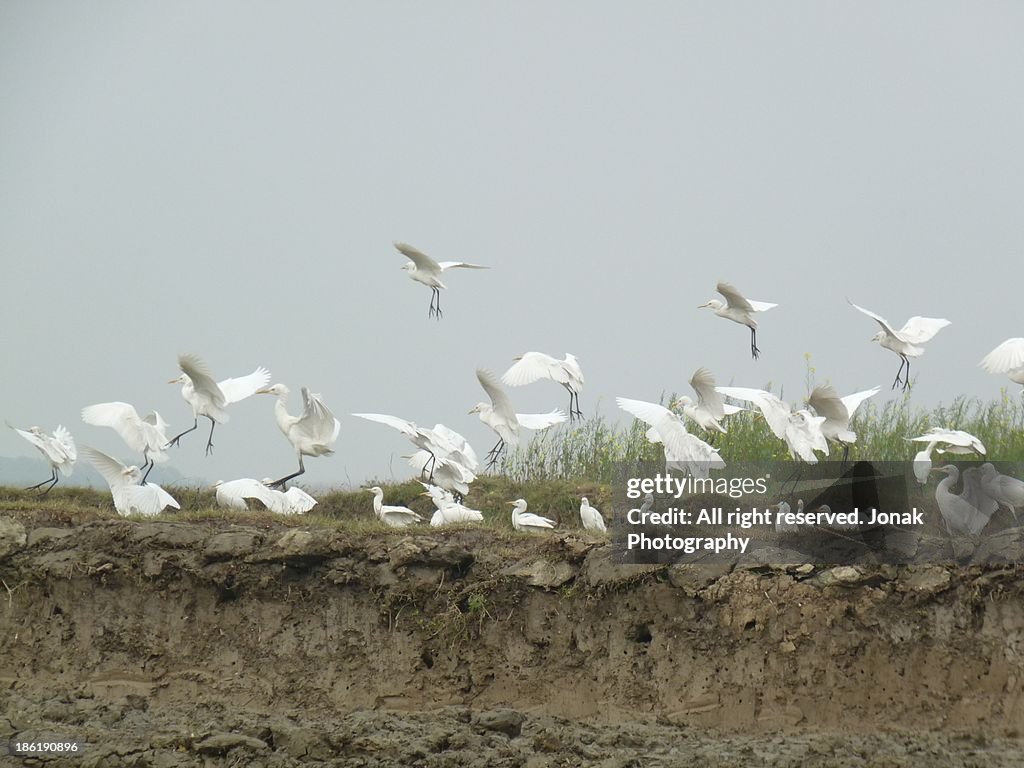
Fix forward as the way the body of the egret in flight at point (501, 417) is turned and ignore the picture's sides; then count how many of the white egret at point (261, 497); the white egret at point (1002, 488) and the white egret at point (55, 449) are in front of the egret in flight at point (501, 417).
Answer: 2

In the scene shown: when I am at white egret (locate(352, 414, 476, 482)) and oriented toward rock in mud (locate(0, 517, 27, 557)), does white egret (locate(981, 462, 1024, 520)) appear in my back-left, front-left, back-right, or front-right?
back-left

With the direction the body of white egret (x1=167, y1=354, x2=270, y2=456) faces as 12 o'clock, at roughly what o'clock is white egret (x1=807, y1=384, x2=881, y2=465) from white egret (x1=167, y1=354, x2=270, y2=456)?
white egret (x1=807, y1=384, x2=881, y2=465) is roughly at 7 o'clock from white egret (x1=167, y1=354, x2=270, y2=456).

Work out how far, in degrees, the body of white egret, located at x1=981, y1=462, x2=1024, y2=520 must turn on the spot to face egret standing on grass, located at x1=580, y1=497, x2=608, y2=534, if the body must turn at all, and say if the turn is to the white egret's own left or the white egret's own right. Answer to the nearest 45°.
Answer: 0° — it already faces it

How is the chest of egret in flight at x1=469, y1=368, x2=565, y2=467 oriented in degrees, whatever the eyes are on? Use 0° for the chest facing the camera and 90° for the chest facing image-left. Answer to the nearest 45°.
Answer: approximately 90°

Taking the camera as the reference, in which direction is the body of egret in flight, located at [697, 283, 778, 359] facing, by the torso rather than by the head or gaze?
to the viewer's left

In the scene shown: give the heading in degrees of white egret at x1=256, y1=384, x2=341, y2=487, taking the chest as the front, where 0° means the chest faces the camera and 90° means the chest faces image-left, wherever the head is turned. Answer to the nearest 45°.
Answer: approximately 90°

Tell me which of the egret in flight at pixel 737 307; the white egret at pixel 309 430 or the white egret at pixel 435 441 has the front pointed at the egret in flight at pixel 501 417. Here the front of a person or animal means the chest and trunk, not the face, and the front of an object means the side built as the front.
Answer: the egret in flight at pixel 737 307

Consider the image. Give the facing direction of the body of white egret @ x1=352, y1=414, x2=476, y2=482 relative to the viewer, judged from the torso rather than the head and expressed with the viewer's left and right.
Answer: facing to the left of the viewer

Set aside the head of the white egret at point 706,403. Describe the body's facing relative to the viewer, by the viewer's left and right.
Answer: facing to the left of the viewer

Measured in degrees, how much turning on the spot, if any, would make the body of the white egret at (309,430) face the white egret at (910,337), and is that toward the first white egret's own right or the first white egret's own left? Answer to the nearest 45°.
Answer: approximately 180°
